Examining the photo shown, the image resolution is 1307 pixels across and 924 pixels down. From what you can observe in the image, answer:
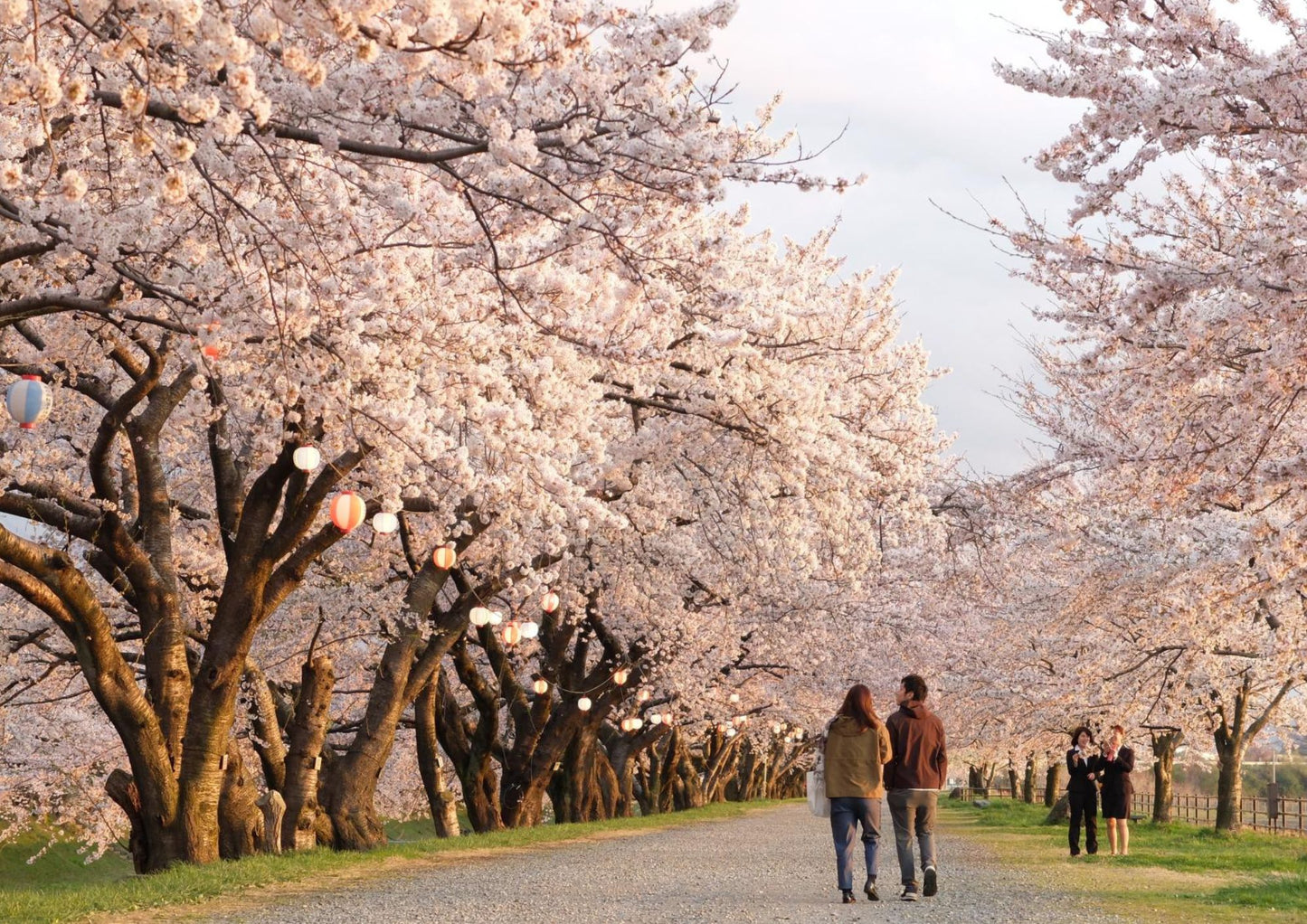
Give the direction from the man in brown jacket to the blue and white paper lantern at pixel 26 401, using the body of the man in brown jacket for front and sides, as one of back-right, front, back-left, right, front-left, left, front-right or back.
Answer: back-left

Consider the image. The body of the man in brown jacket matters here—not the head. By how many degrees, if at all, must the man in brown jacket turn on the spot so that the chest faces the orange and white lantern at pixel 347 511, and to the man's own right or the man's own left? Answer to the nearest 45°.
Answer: approximately 90° to the man's own left

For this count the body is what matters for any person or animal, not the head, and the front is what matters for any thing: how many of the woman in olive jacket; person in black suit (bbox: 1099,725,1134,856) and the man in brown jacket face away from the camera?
2

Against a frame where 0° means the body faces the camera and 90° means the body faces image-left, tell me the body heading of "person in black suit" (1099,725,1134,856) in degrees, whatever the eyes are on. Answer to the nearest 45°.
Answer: approximately 45°

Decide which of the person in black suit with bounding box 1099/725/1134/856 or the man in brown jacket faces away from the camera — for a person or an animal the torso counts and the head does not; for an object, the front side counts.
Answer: the man in brown jacket

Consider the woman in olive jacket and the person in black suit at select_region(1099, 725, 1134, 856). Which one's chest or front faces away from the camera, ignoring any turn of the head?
the woman in olive jacket

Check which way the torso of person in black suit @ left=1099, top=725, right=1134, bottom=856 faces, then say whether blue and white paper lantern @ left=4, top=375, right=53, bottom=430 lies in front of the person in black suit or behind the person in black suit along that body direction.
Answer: in front

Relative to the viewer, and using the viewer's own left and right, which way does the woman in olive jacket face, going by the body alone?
facing away from the viewer

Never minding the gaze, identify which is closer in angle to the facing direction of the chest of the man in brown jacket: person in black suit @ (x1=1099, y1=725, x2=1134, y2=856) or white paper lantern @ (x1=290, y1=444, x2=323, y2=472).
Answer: the person in black suit

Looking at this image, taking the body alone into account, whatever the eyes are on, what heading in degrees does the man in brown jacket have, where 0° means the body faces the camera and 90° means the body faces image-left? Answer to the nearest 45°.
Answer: approximately 180°

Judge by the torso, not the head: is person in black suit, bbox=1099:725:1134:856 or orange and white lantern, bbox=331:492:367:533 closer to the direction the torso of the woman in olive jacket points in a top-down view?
the person in black suit
